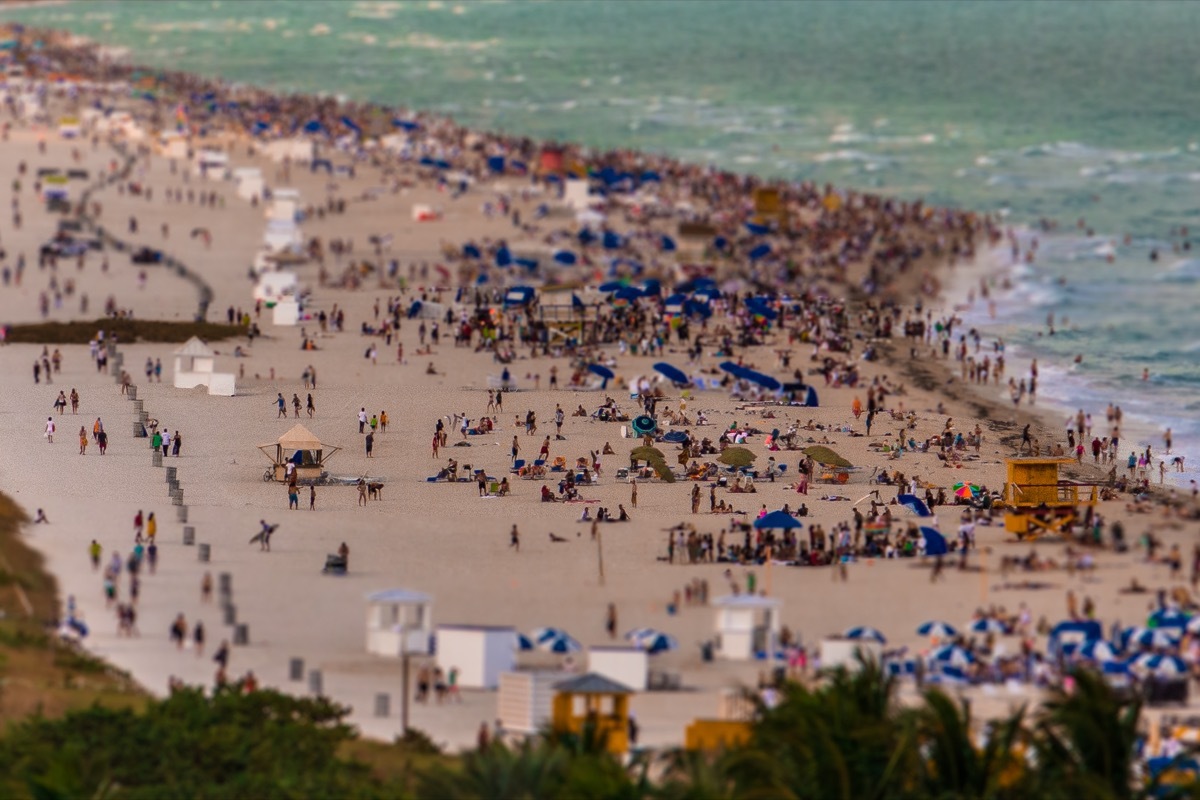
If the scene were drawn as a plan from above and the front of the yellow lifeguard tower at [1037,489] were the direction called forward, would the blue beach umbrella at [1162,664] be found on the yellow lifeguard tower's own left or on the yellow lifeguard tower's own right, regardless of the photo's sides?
on the yellow lifeguard tower's own right

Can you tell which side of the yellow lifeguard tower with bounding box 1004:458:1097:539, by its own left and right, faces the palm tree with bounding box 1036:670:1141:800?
right

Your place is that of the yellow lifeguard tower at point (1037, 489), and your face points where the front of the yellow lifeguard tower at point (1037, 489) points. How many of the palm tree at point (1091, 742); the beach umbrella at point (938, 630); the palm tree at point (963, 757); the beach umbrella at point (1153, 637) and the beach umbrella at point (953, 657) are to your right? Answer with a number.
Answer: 5

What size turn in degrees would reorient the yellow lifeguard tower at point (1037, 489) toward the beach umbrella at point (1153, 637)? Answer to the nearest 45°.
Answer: approximately 90° to its right

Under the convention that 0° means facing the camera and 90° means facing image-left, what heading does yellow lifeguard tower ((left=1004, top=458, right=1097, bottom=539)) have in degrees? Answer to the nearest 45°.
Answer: approximately 270°

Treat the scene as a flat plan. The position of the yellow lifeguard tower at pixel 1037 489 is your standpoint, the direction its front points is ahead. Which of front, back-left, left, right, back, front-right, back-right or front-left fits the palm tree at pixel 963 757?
right
